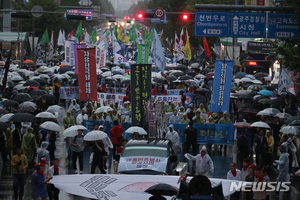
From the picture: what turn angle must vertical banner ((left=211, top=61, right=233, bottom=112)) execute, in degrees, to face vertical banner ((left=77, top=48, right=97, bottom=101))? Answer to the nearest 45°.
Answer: approximately 90° to its right

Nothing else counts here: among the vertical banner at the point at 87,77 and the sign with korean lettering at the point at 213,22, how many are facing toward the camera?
2

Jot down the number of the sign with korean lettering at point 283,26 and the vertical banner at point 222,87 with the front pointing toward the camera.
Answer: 2

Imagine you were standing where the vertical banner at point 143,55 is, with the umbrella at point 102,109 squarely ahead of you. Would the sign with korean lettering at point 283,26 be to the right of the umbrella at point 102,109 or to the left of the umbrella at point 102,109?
left

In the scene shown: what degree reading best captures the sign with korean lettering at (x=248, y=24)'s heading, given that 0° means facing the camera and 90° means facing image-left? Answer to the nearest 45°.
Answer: approximately 0°

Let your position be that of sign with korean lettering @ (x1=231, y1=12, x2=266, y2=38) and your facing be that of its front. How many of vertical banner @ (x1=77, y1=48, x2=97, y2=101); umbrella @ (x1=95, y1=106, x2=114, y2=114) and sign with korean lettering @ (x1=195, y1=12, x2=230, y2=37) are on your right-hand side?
3

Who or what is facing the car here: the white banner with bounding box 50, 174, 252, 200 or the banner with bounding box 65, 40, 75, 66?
the banner

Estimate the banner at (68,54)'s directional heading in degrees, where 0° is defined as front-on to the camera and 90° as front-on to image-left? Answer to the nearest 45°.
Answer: approximately 0°
